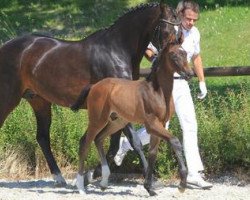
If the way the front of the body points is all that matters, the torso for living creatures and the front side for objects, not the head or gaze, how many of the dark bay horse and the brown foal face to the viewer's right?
2

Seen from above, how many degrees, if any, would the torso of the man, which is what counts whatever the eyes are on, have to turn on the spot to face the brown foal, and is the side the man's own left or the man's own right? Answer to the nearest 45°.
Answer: approximately 90° to the man's own right

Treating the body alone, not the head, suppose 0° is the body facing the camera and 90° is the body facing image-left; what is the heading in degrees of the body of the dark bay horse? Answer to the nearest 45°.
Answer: approximately 270°

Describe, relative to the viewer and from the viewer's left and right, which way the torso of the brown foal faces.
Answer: facing to the right of the viewer

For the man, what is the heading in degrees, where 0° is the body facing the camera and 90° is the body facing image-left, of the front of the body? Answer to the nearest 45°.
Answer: approximately 315°

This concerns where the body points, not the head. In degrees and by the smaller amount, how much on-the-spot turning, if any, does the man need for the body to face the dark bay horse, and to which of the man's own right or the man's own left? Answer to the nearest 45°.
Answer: approximately 135° to the man's own right

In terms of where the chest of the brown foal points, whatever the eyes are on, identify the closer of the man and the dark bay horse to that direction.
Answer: the man
